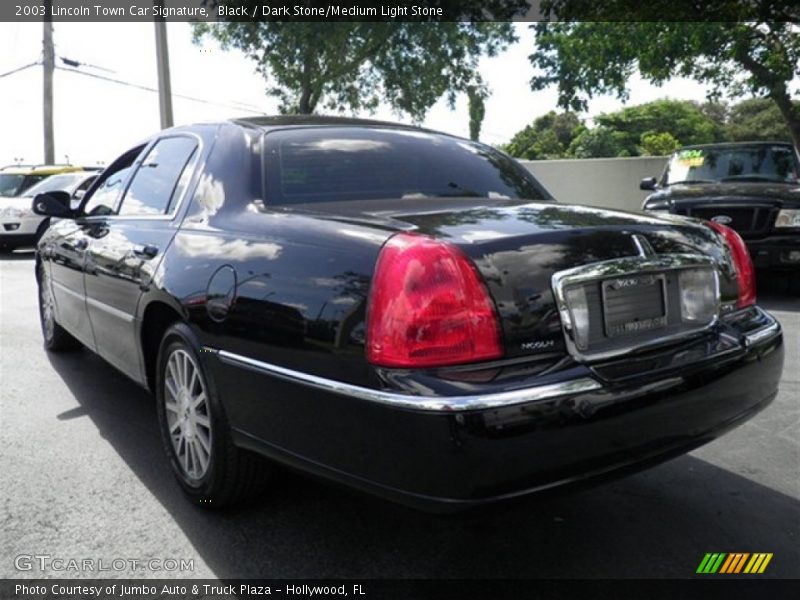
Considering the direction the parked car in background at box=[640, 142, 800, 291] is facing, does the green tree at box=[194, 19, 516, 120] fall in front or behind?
behind

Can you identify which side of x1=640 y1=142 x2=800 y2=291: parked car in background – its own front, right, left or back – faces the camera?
front

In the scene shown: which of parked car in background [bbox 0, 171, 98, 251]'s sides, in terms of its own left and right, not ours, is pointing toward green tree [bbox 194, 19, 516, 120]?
back

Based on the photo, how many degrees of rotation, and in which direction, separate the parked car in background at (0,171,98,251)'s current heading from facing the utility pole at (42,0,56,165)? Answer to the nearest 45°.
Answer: approximately 135° to its right

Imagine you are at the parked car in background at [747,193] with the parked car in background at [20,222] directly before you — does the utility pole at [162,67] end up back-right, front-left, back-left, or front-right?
front-right

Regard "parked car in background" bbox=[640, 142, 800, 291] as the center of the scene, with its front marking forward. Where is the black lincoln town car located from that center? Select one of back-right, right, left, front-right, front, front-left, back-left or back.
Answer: front

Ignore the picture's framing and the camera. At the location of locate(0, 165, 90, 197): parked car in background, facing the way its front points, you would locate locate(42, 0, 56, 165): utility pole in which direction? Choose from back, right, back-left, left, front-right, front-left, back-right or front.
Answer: back-right

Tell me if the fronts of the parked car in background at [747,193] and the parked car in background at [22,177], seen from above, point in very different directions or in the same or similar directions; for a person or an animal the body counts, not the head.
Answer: same or similar directions

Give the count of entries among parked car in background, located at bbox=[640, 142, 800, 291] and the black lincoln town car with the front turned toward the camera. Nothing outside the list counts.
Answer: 1

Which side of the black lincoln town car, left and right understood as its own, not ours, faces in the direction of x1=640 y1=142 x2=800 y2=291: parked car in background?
right

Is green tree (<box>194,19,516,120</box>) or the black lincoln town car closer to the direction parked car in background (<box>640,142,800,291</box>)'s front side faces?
the black lincoln town car

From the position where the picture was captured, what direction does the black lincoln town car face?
facing away from the viewer and to the left of the viewer

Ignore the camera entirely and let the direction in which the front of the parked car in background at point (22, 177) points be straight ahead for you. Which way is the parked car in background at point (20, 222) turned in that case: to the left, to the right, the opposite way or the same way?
the same way

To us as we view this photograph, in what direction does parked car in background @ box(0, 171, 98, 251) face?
facing the viewer and to the left of the viewer

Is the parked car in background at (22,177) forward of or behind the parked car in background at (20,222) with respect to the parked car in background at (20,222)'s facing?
behind
